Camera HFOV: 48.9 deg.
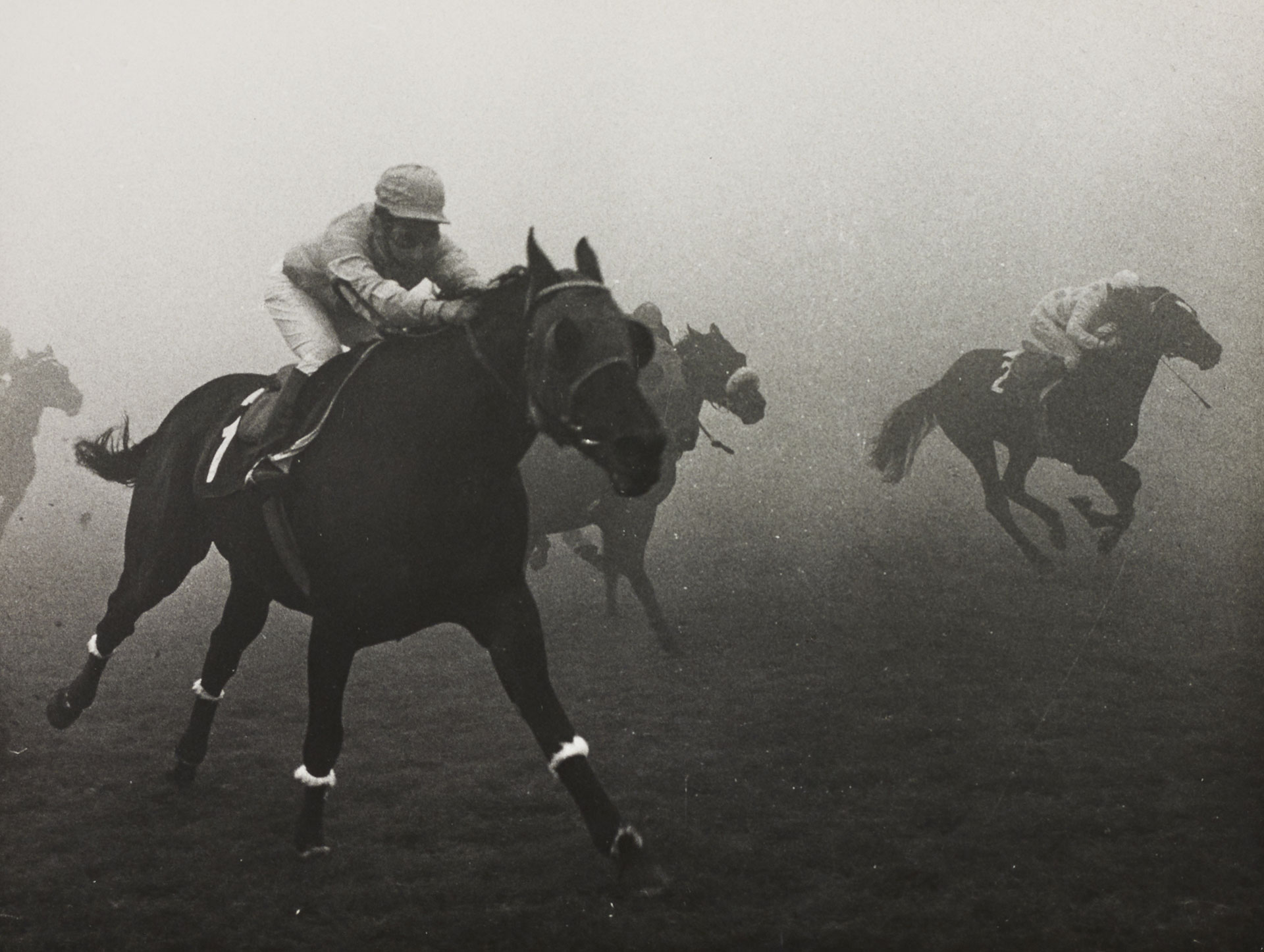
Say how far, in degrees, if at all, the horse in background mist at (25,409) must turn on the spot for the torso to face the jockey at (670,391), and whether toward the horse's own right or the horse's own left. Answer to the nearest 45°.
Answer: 0° — it already faces them

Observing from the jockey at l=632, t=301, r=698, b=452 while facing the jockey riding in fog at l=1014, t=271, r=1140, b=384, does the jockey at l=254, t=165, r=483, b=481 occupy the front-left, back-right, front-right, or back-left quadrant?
back-right

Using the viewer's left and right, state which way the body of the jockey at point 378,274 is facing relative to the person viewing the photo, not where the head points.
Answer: facing the viewer and to the right of the viewer

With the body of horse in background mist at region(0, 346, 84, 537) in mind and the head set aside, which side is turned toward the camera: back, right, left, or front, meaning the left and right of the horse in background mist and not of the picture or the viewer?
right

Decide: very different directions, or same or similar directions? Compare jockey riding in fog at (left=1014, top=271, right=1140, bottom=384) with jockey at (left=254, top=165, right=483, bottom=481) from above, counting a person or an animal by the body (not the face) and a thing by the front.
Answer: same or similar directions

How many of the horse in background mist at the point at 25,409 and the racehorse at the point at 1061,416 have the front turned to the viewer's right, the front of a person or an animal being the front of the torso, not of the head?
2

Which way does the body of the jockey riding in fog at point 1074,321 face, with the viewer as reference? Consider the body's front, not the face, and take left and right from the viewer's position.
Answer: facing to the right of the viewer

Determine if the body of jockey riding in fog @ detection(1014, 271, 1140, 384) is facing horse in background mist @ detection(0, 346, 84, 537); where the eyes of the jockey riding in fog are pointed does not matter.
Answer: no

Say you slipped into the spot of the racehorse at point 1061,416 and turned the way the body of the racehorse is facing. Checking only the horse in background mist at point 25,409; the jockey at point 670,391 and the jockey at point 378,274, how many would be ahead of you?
0

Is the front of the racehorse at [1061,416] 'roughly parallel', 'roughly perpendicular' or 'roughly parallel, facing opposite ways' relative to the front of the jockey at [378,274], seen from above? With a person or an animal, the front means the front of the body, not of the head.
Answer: roughly parallel

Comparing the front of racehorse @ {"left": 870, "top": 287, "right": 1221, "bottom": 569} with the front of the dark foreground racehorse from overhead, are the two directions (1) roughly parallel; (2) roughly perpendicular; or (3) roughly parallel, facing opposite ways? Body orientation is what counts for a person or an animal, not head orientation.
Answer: roughly parallel

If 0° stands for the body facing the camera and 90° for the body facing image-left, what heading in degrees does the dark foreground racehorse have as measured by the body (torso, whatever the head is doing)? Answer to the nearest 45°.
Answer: approximately 315°

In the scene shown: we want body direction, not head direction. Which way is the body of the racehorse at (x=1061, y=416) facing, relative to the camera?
to the viewer's right

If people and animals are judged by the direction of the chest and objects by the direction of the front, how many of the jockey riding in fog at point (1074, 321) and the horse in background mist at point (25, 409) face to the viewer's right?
2
